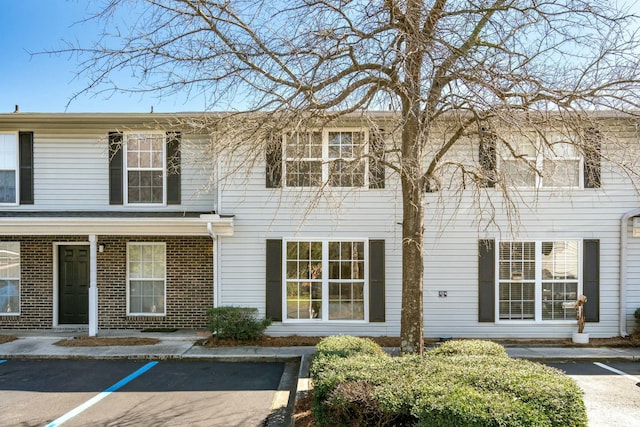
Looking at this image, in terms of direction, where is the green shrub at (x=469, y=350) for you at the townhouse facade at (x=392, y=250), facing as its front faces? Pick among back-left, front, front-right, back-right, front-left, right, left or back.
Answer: front

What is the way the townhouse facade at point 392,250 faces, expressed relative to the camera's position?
facing the viewer

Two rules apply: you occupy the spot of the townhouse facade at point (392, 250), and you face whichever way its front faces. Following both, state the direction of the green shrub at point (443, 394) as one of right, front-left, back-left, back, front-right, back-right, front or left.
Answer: front
